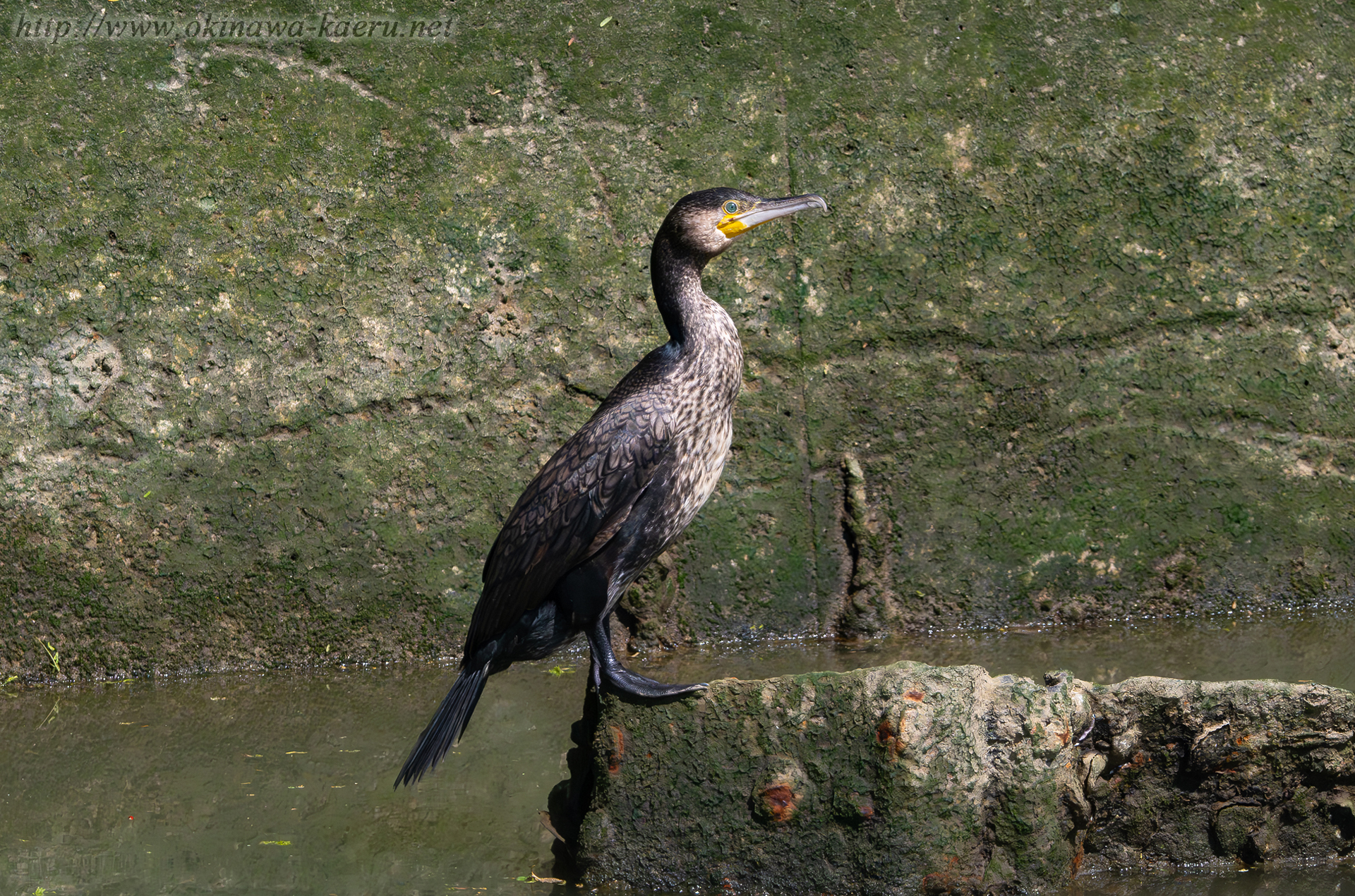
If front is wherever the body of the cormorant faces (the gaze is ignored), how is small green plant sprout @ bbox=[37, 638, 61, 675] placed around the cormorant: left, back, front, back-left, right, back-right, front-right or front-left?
back-left

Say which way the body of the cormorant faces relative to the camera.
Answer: to the viewer's right
